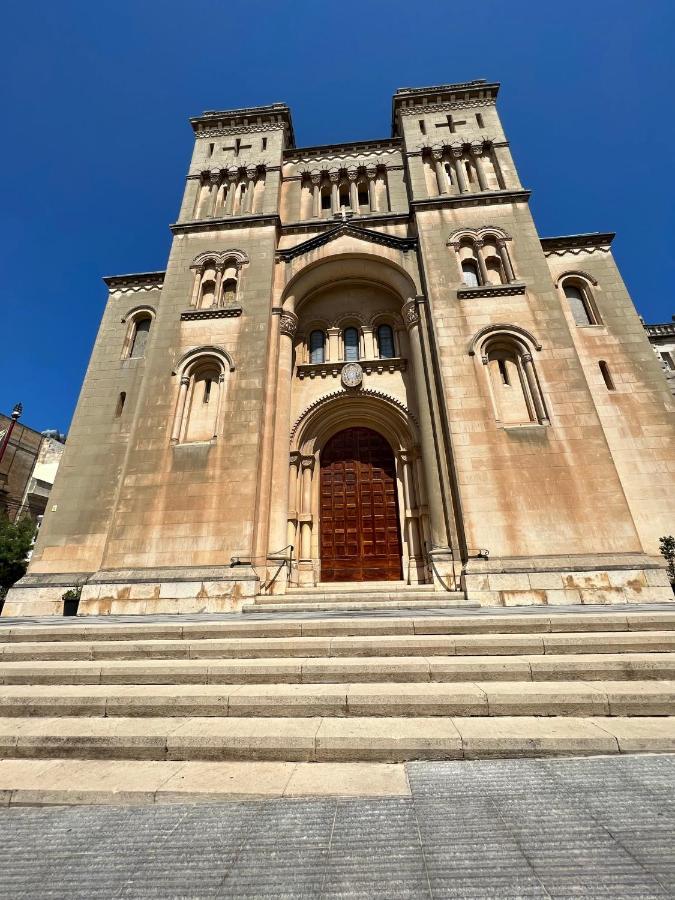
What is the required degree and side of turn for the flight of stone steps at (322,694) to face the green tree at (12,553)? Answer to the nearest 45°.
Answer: approximately 135° to its right

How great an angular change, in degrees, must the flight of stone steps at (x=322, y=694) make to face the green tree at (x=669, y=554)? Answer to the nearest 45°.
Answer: approximately 135° to its left

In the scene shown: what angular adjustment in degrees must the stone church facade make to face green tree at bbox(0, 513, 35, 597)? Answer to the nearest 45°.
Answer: approximately 135° to its right

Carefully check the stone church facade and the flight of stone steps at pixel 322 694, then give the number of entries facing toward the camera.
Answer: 2

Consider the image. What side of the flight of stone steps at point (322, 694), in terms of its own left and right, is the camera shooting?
front
